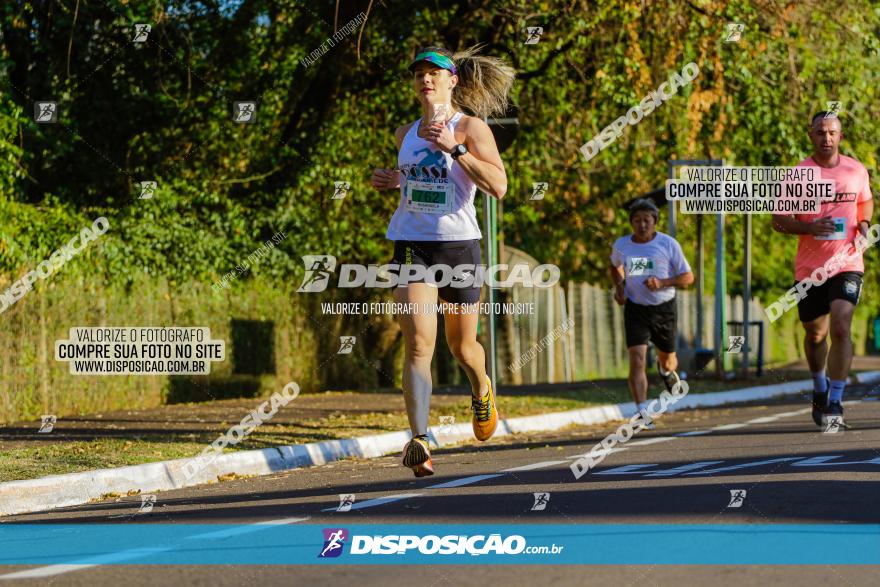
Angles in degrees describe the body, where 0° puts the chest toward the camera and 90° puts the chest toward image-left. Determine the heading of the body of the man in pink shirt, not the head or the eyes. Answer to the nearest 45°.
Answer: approximately 0°

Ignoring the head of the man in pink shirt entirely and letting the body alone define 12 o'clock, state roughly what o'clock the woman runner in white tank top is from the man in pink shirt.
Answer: The woman runner in white tank top is roughly at 1 o'clock from the man in pink shirt.
